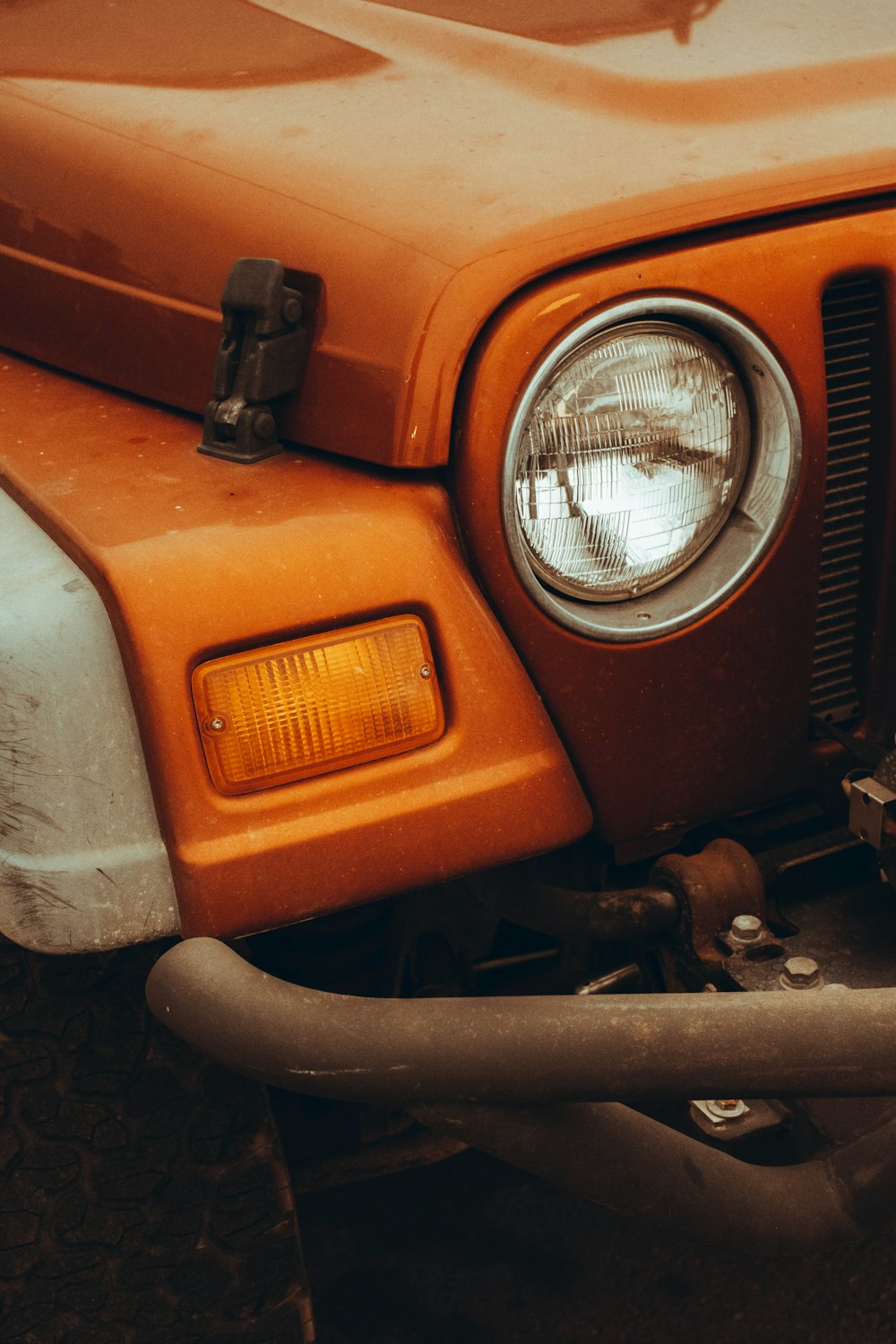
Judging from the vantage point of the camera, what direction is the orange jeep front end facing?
facing the viewer and to the right of the viewer
